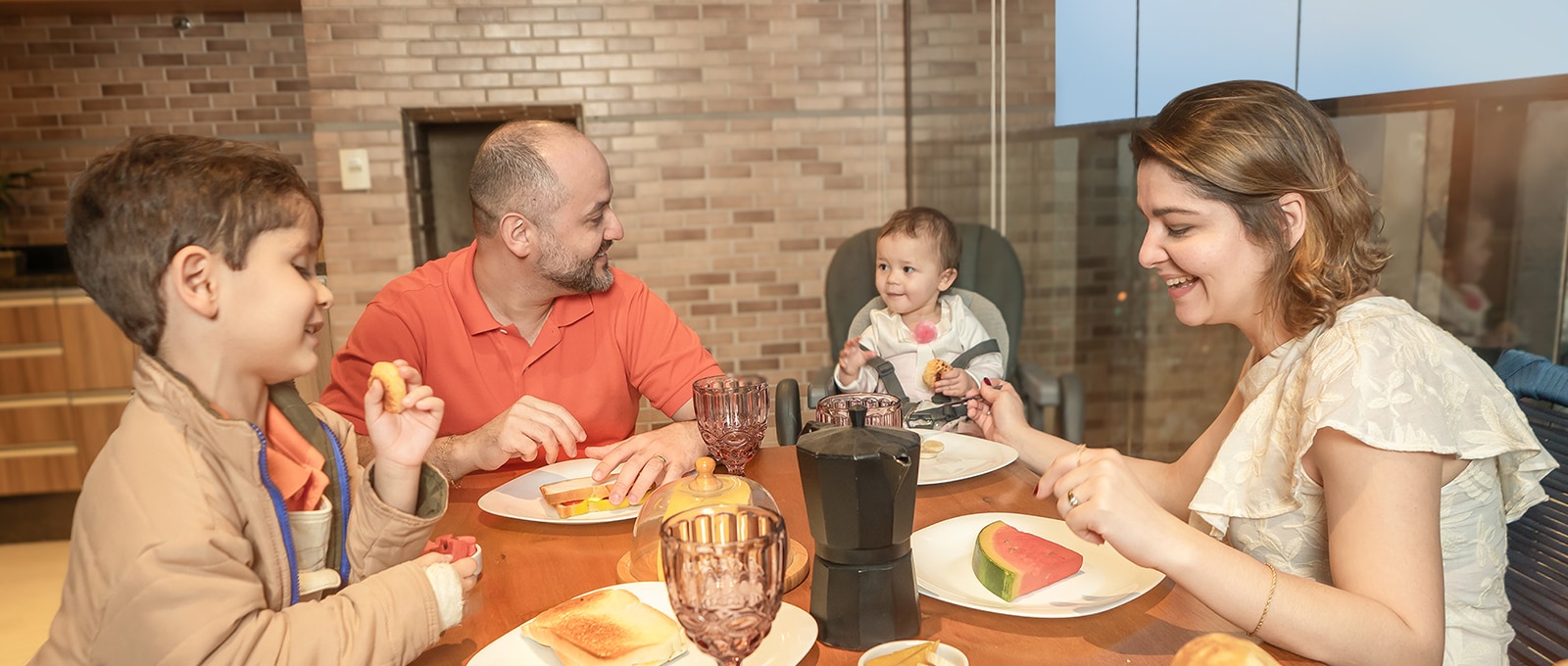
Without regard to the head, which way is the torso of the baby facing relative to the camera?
toward the camera

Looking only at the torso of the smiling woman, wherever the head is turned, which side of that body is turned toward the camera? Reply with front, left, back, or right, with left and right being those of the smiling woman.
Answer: left

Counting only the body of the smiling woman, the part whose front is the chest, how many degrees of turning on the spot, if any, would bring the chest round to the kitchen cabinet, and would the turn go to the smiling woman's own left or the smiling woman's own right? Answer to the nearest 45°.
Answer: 0° — they already face it

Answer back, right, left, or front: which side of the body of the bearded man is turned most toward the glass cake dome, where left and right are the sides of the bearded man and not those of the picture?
front

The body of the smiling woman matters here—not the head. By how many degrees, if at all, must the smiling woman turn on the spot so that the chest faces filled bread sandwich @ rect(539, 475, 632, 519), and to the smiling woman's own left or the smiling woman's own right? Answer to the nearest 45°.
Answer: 0° — they already face it

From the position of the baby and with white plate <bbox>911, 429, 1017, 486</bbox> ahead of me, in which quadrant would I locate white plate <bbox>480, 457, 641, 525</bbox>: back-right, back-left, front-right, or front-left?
front-right

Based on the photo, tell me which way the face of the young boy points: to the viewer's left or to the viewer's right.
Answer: to the viewer's right

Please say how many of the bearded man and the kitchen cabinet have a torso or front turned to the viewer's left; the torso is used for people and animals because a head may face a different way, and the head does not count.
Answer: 0

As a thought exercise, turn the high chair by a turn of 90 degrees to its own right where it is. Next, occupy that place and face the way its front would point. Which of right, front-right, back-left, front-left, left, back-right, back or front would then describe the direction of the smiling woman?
left

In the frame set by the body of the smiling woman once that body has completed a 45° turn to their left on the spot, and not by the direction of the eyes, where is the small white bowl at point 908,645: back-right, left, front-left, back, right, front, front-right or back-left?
front

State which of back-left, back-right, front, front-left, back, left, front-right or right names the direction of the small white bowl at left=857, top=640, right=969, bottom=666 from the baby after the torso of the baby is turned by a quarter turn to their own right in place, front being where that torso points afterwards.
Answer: left

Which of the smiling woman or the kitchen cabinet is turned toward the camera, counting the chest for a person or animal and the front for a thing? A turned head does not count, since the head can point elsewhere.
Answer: the kitchen cabinet

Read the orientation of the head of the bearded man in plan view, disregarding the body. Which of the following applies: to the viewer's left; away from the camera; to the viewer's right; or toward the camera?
to the viewer's right

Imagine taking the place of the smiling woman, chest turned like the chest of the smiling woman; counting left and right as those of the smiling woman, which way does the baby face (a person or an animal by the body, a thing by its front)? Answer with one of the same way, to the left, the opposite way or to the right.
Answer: to the left

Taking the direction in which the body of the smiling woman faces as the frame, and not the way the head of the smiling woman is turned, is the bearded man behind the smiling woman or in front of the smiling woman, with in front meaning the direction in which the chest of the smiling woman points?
in front

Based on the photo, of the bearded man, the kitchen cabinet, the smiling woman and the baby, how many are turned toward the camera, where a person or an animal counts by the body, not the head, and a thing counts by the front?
3

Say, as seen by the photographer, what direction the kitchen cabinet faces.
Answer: facing the viewer

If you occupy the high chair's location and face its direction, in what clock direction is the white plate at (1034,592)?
The white plate is roughly at 12 o'clock from the high chair.

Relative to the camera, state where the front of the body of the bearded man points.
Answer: toward the camera
